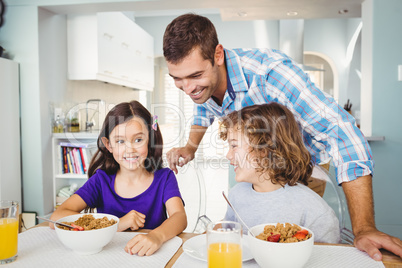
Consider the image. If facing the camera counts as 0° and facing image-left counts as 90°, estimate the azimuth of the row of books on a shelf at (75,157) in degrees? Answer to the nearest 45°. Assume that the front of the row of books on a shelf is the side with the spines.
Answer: approximately 0°

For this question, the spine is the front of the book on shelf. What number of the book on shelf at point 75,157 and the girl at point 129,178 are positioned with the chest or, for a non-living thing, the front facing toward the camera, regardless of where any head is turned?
2

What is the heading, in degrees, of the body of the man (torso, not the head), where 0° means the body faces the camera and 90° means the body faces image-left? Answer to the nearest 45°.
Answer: approximately 45°

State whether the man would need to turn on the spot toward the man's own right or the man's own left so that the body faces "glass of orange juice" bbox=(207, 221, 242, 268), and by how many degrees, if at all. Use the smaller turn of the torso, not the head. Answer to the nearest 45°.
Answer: approximately 45° to the man's own left

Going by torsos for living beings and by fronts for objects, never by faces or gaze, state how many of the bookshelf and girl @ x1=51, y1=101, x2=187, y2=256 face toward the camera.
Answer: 2

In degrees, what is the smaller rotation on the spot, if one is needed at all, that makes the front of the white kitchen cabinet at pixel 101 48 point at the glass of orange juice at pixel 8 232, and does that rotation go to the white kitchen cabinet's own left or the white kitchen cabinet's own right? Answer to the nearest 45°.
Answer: approximately 45° to the white kitchen cabinet's own right

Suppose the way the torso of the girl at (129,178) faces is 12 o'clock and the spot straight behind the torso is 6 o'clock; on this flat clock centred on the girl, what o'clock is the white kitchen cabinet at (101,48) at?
The white kitchen cabinet is roughly at 6 o'clock from the girl.

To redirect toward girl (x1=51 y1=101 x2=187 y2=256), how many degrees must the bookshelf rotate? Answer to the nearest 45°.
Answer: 0° — it already faces them

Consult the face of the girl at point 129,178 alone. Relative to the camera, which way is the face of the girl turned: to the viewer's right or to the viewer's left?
to the viewer's right
